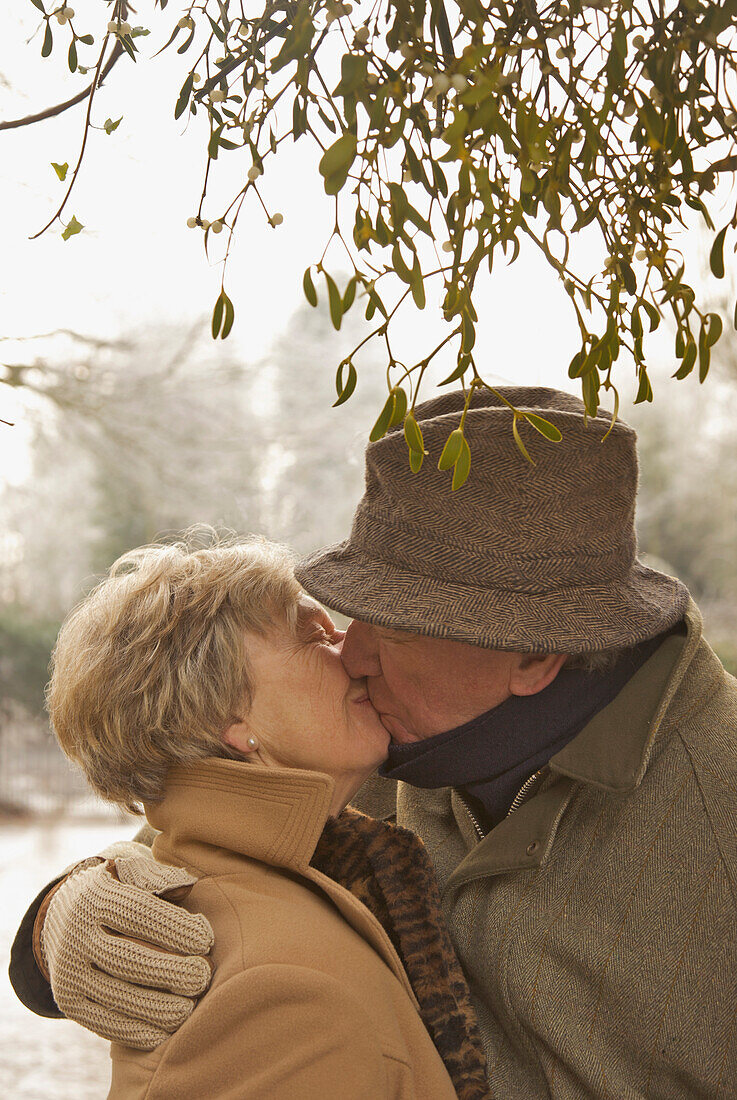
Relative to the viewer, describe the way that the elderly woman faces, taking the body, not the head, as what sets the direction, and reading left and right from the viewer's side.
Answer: facing to the right of the viewer

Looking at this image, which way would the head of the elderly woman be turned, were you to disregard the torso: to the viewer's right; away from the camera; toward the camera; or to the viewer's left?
to the viewer's right

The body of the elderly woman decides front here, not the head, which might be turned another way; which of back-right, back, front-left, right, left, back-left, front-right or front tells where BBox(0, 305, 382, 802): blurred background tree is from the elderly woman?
left

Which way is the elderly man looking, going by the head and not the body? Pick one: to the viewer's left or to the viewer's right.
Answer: to the viewer's left
